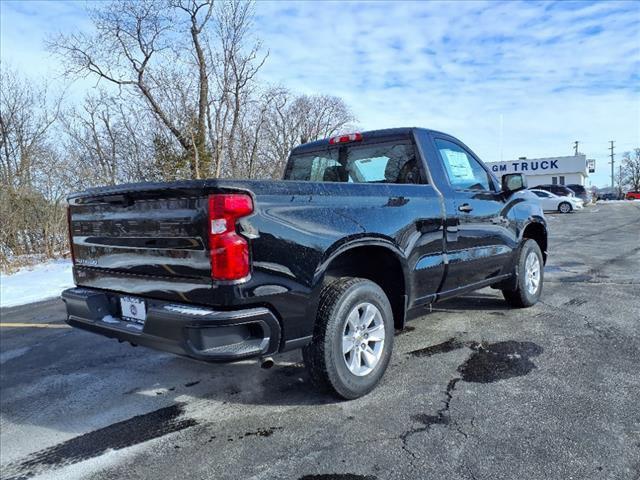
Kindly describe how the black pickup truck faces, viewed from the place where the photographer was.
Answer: facing away from the viewer and to the right of the viewer
